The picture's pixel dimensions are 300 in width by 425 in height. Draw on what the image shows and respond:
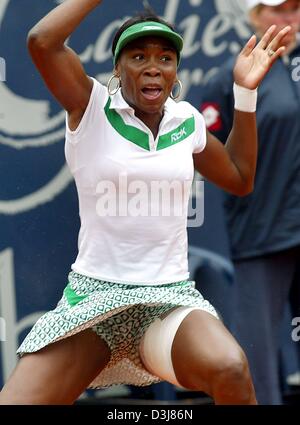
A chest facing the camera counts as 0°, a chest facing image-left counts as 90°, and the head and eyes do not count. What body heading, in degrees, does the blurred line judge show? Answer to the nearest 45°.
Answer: approximately 0°
